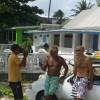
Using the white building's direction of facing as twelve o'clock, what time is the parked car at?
The parked car is roughly at 12 o'clock from the white building.

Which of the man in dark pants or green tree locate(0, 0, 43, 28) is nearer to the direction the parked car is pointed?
the man in dark pants

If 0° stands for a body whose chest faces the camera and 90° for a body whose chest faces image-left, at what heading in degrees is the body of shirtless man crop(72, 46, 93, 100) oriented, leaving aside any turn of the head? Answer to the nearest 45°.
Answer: approximately 45°

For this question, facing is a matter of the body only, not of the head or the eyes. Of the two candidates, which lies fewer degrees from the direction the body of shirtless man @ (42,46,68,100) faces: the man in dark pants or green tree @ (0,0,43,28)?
the man in dark pants

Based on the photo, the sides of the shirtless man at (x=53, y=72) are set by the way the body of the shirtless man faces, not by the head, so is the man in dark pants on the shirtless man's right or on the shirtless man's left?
on the shirtless man's right

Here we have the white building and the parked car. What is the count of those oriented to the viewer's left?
1

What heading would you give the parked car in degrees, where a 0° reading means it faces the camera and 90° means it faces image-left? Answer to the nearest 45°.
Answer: approximately 90°

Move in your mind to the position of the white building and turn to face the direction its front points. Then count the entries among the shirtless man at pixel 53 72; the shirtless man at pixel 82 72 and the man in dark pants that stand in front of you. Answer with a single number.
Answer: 3

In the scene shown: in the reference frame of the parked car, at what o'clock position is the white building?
The white building is roughly at 3 o'clock from the parked car.

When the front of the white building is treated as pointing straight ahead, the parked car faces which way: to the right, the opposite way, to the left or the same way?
to the right

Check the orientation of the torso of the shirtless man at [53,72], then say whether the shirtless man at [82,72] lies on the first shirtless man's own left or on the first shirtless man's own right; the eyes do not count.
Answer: on the first shirtless man's own left
